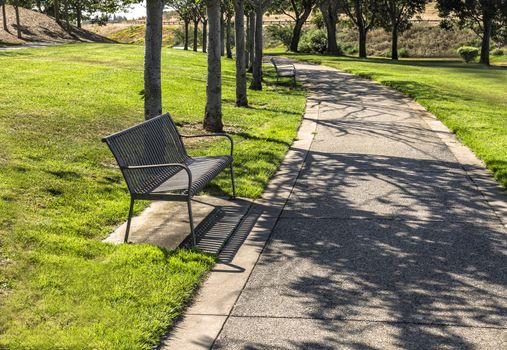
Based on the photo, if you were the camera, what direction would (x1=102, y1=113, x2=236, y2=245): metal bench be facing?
facing the viewer and to the right of the viewer
